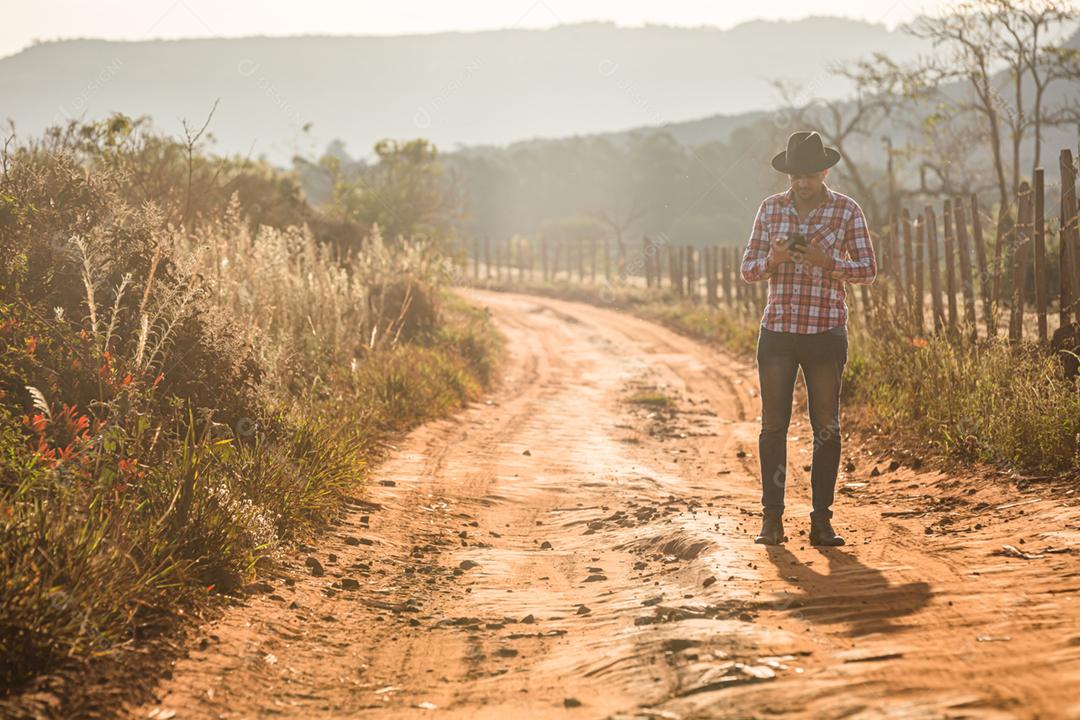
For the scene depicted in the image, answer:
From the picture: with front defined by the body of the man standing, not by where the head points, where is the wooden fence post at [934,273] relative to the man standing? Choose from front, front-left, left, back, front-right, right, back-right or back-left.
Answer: back

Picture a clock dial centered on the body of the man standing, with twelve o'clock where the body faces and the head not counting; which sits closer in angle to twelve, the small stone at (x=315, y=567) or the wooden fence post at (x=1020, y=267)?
the small stone

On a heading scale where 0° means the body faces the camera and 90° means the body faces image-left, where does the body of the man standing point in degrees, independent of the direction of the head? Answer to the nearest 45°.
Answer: approximately 0°

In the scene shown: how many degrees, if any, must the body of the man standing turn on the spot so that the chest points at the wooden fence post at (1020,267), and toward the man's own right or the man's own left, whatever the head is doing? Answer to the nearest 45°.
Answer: approximately 180°

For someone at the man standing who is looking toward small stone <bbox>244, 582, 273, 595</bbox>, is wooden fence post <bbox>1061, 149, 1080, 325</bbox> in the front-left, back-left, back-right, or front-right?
back-right

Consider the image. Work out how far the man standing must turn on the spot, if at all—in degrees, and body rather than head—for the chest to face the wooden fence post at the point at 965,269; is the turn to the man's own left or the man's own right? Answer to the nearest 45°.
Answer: approximately 180°

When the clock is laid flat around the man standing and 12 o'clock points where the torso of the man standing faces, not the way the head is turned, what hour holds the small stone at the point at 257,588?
The small stone is roughly at 2 o'clock from the man standing.

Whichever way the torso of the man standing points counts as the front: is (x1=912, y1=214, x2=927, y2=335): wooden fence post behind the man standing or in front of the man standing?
behind

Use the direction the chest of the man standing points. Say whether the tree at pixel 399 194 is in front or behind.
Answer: behind

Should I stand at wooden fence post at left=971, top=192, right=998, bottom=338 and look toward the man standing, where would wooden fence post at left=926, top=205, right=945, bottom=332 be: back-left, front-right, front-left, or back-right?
back-right
